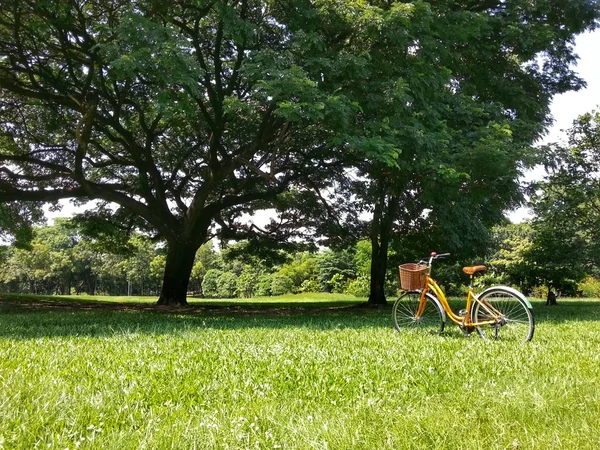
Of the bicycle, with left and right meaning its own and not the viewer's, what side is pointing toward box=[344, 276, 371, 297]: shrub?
right

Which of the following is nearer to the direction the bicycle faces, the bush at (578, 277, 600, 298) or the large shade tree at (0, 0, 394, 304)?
the large shade tree

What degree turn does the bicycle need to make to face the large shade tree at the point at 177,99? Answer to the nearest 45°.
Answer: approximately 45° to its right

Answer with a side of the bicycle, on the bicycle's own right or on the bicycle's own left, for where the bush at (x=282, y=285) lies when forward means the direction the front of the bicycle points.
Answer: on the bicycle's own right

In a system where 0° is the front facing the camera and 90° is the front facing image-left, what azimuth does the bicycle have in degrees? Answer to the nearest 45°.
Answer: approximately 90°

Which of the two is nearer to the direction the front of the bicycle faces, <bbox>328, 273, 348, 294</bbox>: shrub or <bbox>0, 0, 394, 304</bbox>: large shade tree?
the large shade tree

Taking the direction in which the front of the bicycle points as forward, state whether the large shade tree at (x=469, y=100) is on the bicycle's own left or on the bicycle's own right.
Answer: on the bicycle's own right
